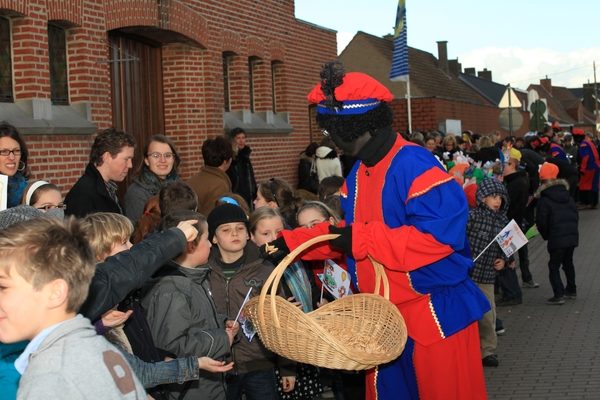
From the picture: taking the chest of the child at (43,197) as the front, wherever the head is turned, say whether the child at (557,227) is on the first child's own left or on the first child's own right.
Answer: on the first child's own left

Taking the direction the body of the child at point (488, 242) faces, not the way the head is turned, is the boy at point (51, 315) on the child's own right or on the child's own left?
on the child's own right

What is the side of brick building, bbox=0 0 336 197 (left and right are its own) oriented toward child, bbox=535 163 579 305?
front

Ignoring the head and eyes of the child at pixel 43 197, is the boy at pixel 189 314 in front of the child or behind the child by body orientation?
in front

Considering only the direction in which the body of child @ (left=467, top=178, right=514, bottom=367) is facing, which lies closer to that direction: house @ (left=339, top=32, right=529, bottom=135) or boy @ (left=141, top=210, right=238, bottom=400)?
the boy

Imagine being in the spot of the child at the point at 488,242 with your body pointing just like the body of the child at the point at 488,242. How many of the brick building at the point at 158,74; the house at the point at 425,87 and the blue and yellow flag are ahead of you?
0

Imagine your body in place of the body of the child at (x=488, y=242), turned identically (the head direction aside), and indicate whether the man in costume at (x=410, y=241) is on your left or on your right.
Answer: on your right

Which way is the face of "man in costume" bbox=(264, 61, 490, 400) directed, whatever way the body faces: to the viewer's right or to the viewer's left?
to the viewer's left

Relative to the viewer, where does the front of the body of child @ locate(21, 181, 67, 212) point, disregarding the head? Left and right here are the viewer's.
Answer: facing the viewer and to the right of the viewer

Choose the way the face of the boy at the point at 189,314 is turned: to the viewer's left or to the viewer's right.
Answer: to the viewer's right

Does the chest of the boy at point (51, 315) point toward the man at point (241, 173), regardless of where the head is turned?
no

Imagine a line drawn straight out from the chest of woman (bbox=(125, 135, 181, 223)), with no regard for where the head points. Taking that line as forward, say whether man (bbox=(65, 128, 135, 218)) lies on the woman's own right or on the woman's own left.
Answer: on the woman's own right

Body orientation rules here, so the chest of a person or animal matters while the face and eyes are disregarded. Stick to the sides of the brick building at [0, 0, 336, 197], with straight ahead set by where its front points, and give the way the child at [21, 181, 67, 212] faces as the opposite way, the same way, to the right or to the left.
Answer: the same way

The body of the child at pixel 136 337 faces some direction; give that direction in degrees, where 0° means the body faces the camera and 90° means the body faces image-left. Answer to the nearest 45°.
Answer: approximately 270°

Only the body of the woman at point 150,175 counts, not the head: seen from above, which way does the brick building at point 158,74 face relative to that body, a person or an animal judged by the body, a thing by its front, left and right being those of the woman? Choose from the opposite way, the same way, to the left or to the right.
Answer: the same way

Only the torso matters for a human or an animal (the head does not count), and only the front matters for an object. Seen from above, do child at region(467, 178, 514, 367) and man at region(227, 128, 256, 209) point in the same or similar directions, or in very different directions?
same or similar directions

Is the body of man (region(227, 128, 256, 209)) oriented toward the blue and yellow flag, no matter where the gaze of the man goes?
no
